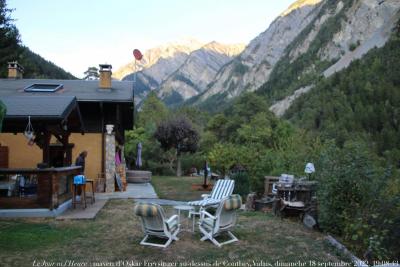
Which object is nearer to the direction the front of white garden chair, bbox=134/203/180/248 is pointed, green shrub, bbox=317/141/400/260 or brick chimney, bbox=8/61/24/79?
the green shrub

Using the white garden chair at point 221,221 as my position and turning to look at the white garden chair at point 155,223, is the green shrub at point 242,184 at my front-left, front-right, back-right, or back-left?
back-right

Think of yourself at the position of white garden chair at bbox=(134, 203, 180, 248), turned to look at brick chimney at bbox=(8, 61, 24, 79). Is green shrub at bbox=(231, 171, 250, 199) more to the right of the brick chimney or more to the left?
right

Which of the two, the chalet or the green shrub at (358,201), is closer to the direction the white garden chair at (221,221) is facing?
the chalet

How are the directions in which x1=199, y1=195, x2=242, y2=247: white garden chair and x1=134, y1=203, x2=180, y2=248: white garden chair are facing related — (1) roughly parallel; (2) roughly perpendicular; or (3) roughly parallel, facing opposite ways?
roughly perpendicular
